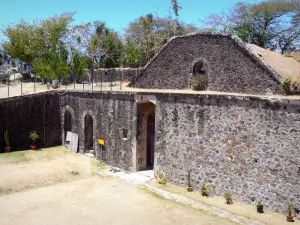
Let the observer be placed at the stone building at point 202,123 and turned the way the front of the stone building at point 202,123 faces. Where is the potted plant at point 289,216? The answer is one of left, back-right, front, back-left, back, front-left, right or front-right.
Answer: left

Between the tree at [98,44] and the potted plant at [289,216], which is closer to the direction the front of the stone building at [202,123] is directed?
the potted plant

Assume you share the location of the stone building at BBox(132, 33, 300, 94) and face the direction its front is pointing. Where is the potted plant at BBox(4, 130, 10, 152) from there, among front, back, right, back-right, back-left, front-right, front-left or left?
right

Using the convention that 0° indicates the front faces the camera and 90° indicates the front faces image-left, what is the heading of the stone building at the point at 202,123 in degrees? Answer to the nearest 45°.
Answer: approximately 45°

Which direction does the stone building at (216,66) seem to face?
toward the camera

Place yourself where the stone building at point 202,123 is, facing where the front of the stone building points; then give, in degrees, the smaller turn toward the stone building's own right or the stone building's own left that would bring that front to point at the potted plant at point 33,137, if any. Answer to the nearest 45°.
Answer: approximately 90° to the stone building's own right

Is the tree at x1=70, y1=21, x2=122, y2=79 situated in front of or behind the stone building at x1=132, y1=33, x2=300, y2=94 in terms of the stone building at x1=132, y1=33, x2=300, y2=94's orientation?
behind

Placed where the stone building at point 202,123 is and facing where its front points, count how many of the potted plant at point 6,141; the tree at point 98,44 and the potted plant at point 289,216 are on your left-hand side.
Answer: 1

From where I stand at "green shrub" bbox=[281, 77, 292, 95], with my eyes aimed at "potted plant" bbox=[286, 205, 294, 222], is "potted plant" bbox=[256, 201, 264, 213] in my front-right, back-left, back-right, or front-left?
front-right
